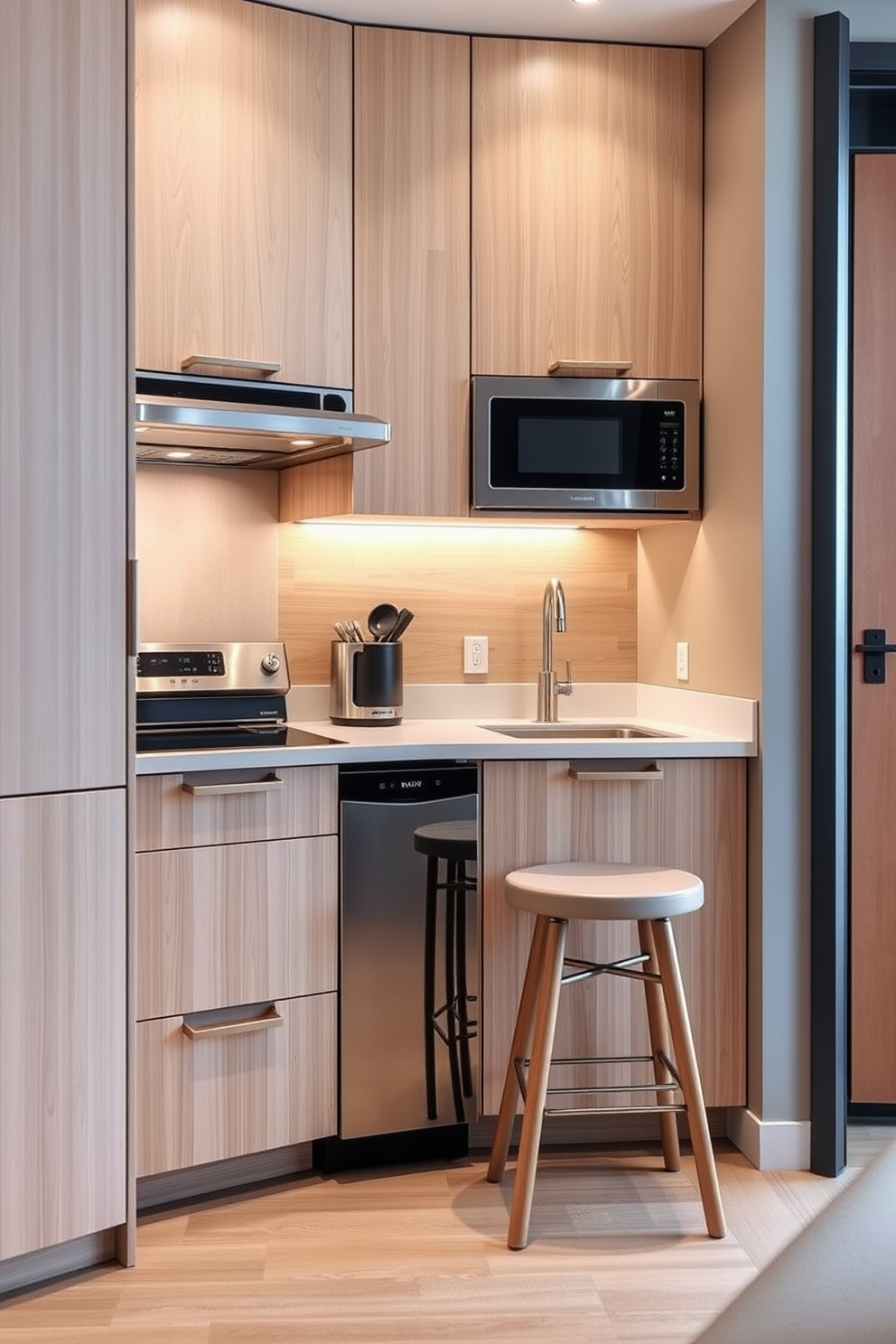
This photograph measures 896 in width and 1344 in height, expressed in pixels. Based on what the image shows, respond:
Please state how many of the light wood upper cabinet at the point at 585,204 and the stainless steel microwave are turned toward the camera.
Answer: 2

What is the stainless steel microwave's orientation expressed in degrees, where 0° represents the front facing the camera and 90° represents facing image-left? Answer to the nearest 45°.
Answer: approximately 0°
